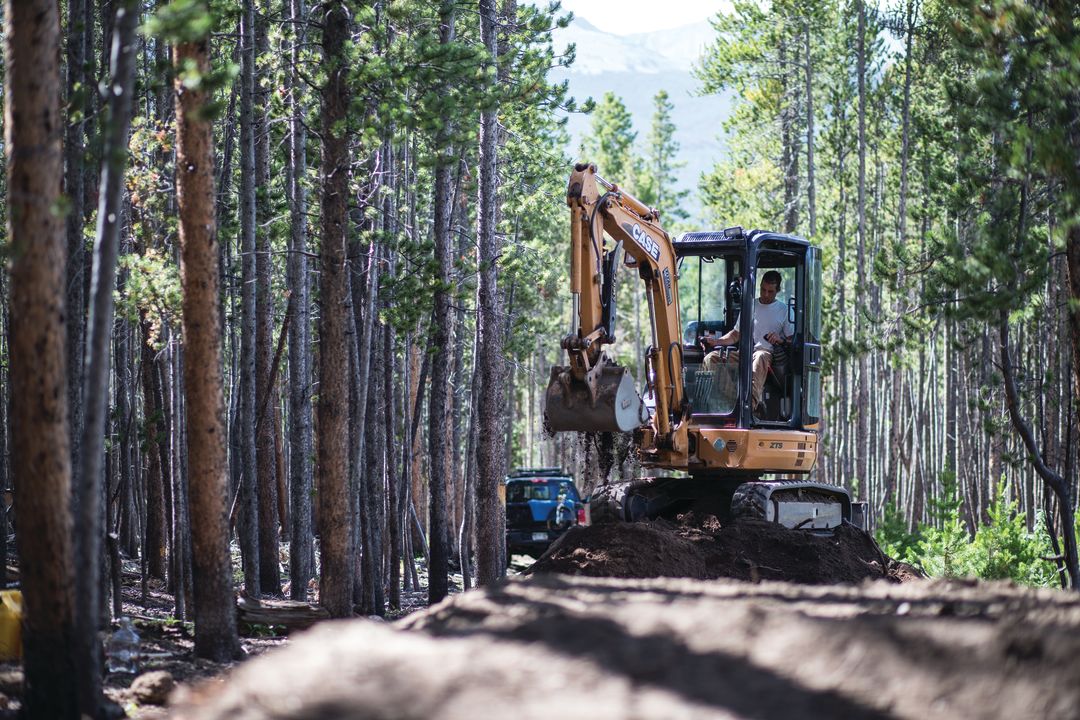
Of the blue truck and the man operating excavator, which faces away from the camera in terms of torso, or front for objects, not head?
the blue truck

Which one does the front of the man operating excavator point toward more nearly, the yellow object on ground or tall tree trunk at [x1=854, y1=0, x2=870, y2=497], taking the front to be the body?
the yellow object on ground

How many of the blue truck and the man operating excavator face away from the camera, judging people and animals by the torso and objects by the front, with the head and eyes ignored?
1

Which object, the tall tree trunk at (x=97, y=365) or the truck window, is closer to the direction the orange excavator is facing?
the tall tree trunk

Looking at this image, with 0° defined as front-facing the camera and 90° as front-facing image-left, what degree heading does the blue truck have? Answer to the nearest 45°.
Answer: approximately 180°

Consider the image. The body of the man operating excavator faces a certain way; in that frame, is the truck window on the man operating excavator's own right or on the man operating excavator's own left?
on the man operating excavator's own right

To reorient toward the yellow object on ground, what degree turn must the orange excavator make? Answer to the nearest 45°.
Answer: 0° — it already faces it

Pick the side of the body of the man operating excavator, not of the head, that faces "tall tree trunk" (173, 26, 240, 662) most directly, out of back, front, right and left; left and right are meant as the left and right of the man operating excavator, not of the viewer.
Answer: front

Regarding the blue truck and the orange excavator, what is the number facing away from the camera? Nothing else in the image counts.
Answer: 1

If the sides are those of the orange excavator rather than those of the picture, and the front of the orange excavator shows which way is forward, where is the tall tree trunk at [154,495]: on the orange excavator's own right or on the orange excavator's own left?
on the orange excavator's own right

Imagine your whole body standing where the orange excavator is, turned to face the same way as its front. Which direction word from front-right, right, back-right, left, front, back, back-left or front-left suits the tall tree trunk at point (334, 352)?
front-right

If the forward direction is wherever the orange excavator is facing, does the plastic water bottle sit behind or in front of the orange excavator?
in front

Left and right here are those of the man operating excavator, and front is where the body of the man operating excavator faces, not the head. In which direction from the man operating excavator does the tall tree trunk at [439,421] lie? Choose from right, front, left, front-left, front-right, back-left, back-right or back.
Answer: right

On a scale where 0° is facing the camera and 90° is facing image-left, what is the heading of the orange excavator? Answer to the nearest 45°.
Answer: approximately 45°

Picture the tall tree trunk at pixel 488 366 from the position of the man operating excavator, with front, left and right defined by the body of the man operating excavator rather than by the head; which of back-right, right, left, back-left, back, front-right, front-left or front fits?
right

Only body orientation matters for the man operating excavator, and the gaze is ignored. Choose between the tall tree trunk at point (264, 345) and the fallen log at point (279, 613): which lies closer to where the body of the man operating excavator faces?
the fallen log
